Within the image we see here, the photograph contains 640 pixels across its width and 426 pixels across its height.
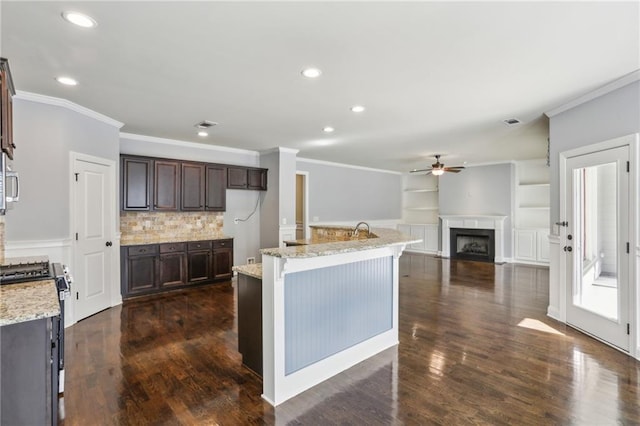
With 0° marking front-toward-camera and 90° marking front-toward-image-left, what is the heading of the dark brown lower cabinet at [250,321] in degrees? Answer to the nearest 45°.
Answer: approximately 135°

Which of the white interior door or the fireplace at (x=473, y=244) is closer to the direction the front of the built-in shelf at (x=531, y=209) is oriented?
the white interior door

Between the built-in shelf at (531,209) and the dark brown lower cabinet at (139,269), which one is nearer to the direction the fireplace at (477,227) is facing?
the dark brown lower cabinet

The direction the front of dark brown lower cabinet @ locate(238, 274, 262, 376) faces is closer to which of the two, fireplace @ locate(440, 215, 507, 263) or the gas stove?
the gas stove

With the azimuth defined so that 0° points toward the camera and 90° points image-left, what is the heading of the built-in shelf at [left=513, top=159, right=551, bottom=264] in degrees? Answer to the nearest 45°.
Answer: approximately 0°

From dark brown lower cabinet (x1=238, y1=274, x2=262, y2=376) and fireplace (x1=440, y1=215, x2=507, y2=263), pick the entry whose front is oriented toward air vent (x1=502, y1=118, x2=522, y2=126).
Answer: the fireplace

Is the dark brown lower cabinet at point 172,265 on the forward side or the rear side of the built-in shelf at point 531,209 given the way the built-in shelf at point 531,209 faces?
on the forward side

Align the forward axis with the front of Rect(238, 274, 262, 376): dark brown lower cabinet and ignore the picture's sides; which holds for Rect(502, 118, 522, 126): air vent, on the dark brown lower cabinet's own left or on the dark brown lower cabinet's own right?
on the dark brown lower cabinet's own right

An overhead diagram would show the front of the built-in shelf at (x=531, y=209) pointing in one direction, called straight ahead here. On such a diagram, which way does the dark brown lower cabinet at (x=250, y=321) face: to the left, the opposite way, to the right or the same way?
to the right

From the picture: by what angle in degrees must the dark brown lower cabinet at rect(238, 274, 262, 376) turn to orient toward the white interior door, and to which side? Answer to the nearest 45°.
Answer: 0° — it already faces it

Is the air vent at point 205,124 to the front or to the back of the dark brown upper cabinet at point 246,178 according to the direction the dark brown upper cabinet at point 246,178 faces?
to the front

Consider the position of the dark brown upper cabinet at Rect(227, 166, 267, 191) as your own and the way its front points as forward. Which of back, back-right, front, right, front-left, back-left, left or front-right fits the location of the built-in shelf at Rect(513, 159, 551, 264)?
left

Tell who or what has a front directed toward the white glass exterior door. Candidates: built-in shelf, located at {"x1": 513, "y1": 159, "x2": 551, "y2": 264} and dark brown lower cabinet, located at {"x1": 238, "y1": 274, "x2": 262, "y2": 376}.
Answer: the built-in shelf
